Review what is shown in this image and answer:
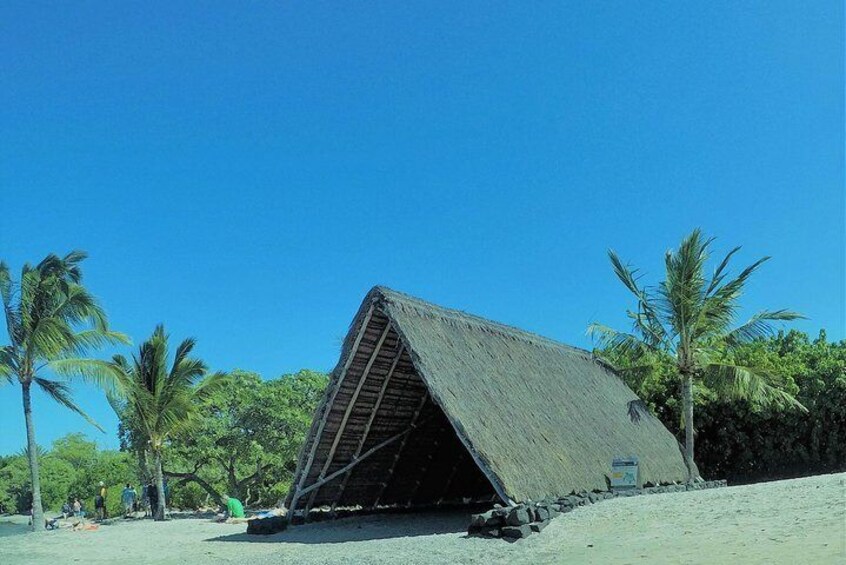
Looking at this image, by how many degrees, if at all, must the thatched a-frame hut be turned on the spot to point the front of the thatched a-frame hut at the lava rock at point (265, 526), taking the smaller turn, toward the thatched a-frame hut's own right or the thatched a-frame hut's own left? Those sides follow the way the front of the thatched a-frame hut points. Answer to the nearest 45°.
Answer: approximately 45° to the thatched a-frame hut's own right

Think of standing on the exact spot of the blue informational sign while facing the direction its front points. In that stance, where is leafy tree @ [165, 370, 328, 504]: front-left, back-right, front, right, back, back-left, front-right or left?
back-right

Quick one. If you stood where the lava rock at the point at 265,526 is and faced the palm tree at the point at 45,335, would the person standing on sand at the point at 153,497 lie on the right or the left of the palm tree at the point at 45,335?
right

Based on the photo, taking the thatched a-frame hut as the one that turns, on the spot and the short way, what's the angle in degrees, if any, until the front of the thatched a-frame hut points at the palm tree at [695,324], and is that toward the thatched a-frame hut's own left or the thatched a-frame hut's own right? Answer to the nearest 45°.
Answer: approximately 180°

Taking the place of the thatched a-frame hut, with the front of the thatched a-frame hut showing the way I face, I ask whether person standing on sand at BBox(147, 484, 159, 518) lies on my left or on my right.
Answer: on my right

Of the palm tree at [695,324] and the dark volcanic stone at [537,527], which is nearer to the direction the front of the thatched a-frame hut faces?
the dark volcanic stone

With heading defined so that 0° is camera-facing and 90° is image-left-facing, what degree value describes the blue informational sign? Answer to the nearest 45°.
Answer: approximately 0°

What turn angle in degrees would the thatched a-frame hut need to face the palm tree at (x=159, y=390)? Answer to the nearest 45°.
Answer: approximately 90° to its right

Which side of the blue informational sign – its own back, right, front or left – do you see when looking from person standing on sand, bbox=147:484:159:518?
right

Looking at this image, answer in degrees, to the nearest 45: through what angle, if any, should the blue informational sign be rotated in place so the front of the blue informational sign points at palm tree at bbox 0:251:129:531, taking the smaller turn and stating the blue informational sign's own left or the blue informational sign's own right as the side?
approximately 90° to the blue informational sign's own right

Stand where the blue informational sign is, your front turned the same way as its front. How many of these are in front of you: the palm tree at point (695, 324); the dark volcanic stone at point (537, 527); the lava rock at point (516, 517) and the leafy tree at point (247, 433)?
2

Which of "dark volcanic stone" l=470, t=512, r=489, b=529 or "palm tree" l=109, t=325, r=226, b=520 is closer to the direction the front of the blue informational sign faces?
the dark volcanic stone

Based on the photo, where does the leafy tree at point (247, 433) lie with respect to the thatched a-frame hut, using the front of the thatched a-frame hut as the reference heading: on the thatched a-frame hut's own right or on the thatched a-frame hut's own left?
on the thatched a-frame hut's own right
